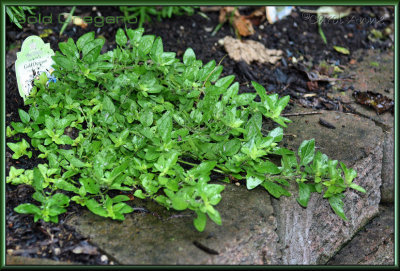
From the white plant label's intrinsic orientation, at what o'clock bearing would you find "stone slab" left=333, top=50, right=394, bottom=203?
The stone slab is roughly at 9 o'clock from the white plant label.

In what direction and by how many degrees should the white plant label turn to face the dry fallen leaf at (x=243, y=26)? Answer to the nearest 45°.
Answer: approximately 135° to its left

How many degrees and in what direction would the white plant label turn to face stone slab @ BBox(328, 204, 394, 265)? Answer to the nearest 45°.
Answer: approximately 45° to its left

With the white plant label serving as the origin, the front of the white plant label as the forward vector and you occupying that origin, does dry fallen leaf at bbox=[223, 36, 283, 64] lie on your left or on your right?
on your left

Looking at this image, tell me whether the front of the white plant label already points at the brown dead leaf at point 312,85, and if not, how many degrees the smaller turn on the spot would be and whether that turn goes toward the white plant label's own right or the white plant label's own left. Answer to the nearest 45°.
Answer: approximately 90° to the white plant label's own left

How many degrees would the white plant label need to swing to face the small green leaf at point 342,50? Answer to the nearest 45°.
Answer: approximately 90° to its left

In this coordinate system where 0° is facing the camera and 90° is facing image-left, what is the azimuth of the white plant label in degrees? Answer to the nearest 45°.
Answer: approximately 0°

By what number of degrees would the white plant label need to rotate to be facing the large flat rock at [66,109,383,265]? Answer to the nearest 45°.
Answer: approximately 45° to its left

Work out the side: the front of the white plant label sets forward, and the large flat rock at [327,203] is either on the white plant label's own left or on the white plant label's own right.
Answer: on the white plant label's own left
